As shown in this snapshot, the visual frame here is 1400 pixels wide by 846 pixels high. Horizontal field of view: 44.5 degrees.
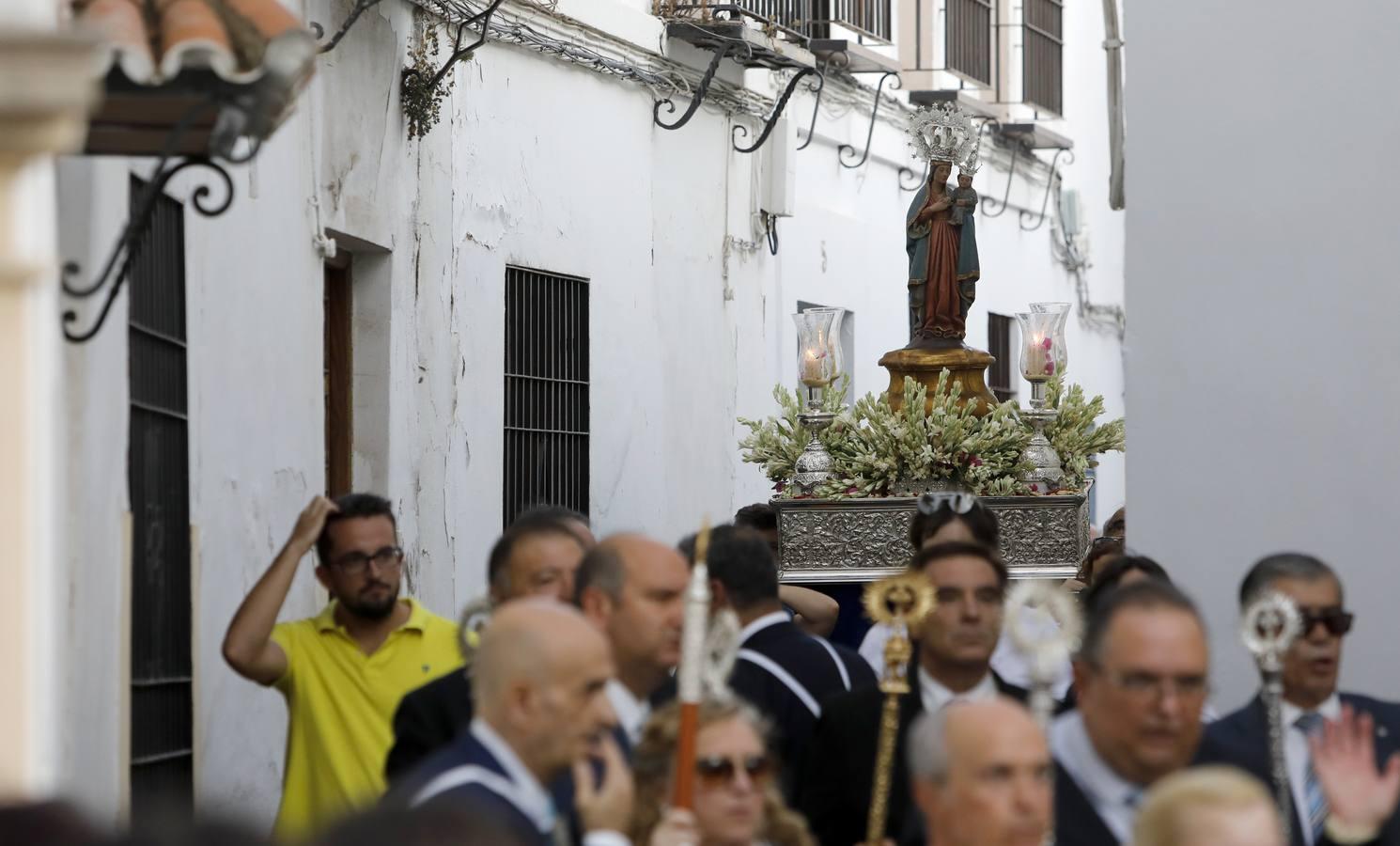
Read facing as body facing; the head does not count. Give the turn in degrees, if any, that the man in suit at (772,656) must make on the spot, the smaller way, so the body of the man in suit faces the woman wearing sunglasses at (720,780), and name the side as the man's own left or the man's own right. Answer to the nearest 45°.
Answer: approximately 135° to the man's own left

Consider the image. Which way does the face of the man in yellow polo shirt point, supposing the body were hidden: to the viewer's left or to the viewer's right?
to the viewer's right

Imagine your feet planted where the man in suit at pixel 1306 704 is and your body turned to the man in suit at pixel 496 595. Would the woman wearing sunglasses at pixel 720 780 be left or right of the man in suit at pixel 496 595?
left

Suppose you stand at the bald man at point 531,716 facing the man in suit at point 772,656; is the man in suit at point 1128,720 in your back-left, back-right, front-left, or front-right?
front-right

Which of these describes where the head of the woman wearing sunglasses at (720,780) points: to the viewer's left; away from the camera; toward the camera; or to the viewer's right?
toward the camera

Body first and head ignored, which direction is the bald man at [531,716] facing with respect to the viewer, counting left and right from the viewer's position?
facing to the right of the viewer

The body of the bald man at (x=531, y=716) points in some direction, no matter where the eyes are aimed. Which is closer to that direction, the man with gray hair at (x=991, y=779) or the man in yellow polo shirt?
the man with gray hair

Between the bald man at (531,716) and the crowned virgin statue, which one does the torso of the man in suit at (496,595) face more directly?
the bald man

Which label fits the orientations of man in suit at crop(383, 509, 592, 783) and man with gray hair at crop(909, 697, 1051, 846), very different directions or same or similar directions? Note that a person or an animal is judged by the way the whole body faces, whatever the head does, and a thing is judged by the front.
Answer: same or similar directions

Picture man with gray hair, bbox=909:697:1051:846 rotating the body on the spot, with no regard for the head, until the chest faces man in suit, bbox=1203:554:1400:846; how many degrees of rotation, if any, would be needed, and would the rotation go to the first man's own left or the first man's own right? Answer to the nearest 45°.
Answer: approximately 90° to the first man's own left
